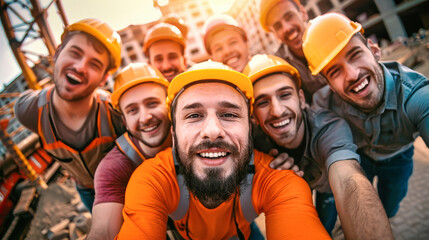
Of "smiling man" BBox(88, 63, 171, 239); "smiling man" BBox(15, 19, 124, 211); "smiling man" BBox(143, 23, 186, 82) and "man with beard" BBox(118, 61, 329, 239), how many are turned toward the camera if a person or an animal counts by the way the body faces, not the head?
4

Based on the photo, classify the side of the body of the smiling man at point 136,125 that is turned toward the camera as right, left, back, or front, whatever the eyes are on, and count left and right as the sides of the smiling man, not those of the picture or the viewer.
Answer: front

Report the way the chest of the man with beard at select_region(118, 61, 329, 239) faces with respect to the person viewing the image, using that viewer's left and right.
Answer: facing the viewer

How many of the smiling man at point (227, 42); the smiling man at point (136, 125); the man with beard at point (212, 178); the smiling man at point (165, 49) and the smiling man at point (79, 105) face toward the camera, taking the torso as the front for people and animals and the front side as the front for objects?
5

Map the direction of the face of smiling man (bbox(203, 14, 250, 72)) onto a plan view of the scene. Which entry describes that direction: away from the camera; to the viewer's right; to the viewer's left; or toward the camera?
toward the camera

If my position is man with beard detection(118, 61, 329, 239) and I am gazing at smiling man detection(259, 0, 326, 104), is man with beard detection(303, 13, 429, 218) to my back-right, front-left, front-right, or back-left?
front-right

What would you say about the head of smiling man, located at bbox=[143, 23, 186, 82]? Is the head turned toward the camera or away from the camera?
toward the camera

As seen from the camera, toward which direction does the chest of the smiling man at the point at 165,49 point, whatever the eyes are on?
toward the camera

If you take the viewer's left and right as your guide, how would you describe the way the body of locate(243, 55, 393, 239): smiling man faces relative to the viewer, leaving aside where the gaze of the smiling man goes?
facing the viewer and to the left of the viewer

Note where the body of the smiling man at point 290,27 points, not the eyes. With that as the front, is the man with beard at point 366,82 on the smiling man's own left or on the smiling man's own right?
on the smiling man's own left
